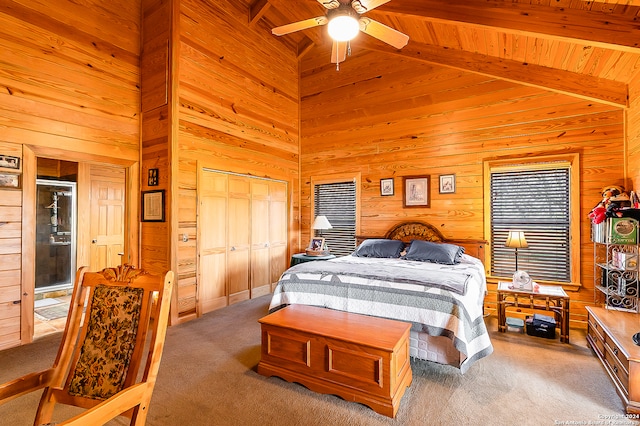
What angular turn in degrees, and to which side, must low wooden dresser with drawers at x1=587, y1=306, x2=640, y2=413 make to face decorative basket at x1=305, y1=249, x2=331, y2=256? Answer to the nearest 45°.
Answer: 0° — it already faces it

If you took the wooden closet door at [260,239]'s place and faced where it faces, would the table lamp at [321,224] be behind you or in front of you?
in front

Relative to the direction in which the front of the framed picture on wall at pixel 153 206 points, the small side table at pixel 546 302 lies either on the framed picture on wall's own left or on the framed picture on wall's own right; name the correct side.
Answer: on the framed picture on wall's own left

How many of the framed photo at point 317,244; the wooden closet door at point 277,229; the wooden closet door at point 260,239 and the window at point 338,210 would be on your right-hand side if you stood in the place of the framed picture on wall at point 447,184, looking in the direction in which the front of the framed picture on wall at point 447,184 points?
4

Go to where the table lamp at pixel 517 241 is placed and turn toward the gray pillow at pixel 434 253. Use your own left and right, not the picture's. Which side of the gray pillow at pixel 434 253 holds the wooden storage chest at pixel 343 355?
left

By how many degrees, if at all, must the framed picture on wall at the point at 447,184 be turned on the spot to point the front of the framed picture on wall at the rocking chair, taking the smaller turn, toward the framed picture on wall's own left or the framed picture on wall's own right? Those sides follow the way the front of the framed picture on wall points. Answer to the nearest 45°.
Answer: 0° — it already faces it

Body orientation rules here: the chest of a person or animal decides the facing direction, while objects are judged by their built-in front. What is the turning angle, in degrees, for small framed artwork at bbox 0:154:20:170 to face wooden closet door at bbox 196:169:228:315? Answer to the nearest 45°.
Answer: approximately 90° to its left

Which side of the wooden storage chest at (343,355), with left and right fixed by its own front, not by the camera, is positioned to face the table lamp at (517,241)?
back

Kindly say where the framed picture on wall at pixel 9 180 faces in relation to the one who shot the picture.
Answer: facing the viewer

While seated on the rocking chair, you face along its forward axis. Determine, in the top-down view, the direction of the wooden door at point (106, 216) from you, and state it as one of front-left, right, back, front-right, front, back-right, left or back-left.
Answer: back-right

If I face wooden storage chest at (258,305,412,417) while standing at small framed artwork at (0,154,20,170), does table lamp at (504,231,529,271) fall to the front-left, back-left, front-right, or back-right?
front-left

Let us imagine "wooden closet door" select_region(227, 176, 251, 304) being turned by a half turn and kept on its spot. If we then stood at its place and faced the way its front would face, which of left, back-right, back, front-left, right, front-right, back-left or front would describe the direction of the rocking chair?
back-left

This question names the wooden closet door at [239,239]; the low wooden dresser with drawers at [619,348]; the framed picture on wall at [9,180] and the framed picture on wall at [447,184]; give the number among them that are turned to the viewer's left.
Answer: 1

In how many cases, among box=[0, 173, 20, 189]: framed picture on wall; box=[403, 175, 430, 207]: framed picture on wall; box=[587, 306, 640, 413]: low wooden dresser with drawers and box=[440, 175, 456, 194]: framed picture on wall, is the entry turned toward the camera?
3
